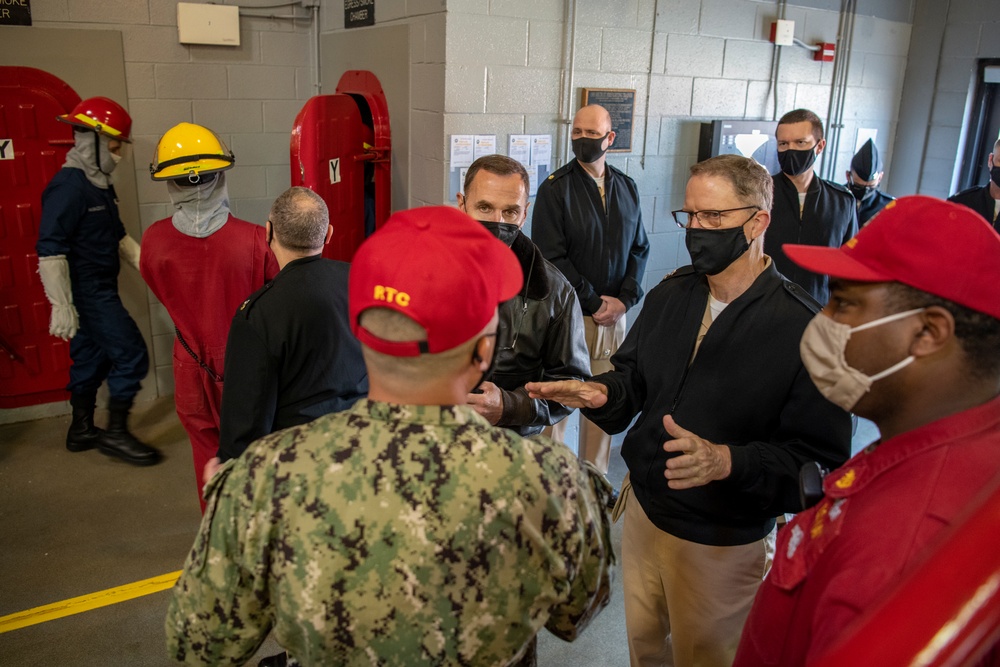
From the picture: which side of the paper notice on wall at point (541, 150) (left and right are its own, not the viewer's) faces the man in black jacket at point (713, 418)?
front

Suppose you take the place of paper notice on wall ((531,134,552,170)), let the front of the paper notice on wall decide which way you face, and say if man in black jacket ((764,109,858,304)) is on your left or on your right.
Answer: on your left

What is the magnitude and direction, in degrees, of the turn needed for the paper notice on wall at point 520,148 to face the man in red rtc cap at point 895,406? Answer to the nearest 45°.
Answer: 0° — it already faces them

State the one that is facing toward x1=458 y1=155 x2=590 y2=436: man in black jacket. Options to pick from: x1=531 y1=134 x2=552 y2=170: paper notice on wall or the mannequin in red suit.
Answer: the paper notice on wall

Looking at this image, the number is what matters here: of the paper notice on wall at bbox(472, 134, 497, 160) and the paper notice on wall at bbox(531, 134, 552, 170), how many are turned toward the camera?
2

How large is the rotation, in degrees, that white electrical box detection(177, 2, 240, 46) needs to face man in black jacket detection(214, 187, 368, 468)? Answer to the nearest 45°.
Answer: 0° — it already faces them

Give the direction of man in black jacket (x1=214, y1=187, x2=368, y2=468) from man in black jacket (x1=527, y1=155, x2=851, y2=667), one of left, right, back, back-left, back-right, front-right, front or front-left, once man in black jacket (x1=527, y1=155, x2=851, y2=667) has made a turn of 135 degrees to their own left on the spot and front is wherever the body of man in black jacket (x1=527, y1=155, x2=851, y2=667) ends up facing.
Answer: back

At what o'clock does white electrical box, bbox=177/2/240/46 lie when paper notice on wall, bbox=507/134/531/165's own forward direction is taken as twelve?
The white electrical box is roughly at 4 o'clock from the paper notice on wall.

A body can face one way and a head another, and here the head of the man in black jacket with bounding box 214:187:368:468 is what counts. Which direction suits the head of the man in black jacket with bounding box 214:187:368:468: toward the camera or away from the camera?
away from the camera

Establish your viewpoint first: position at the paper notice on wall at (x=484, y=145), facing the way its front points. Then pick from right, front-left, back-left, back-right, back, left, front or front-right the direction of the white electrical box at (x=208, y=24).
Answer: back-right

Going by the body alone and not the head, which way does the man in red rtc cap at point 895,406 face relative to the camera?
to the viewer's left
